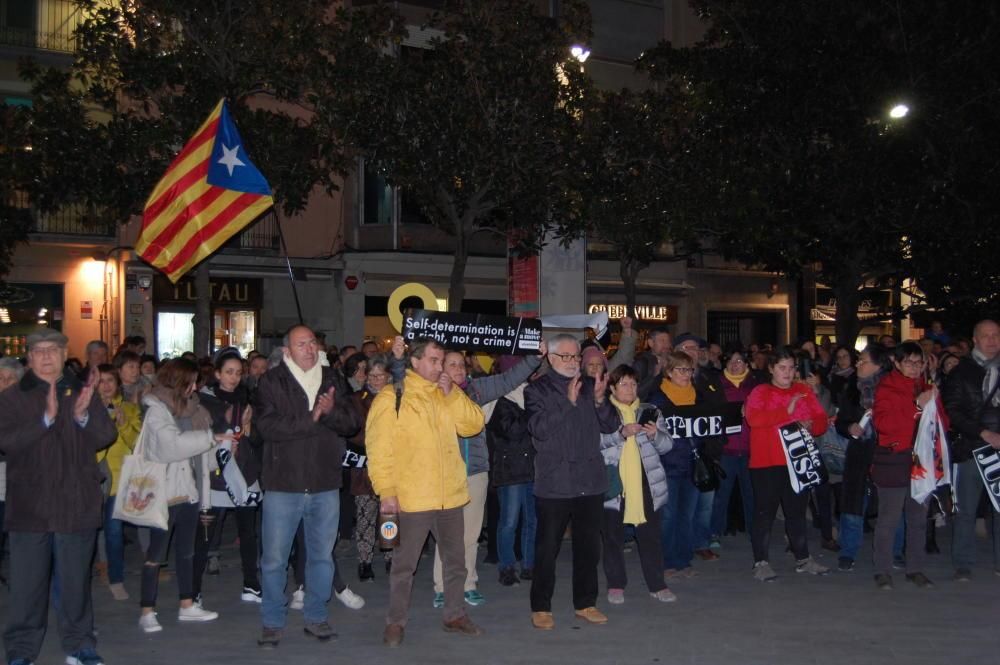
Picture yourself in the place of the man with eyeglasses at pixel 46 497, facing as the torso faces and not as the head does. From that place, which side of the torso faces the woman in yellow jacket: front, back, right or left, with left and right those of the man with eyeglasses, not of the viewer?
back

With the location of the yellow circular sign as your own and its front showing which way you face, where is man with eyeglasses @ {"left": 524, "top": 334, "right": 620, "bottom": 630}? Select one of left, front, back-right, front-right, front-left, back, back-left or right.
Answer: front-left

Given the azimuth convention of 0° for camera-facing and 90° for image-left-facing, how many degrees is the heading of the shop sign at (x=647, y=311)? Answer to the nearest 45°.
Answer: approximately 0°

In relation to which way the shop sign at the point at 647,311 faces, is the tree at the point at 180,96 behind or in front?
in front

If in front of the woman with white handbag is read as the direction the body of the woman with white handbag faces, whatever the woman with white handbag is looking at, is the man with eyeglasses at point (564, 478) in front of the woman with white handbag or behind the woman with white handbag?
in front

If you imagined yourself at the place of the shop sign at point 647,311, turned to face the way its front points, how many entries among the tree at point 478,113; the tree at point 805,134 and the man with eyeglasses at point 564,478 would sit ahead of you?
3

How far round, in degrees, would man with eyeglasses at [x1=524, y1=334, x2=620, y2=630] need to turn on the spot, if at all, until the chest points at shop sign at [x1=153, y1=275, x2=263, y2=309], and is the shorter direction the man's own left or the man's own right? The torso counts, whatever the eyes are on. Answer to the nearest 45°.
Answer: approximately 180°

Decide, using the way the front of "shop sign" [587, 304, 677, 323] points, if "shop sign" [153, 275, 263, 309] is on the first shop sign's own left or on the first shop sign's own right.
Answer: on the first shop sign's own right

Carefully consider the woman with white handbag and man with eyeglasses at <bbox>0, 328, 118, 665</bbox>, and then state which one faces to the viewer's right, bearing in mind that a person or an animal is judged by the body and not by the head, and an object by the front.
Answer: the woman with white handbag

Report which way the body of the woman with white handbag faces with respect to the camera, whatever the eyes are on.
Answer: to the viewer's right

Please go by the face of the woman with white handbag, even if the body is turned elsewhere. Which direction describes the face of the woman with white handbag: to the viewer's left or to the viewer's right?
to the viewer's right
